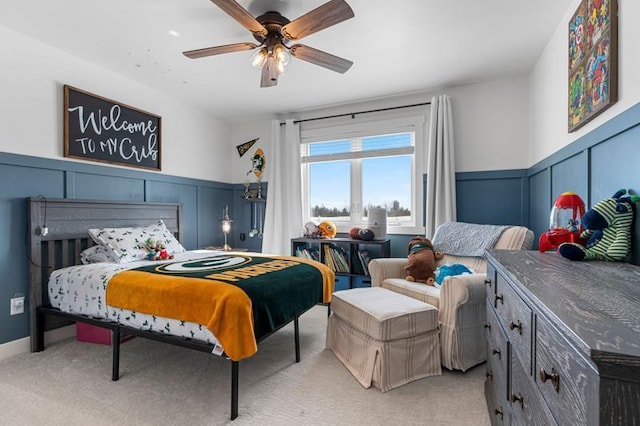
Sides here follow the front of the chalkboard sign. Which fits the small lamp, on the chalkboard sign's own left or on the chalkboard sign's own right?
on the chalkboard sign's own left

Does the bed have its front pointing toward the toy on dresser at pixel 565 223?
yes

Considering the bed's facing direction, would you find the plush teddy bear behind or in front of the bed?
in front

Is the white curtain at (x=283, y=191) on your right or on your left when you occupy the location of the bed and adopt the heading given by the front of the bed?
on your left

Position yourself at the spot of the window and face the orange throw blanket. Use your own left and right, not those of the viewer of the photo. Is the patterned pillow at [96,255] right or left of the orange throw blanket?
right

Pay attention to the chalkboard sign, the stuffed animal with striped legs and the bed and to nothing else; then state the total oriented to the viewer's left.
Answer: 1

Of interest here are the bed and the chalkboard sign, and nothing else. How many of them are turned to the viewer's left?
0

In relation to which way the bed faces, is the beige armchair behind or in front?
in front

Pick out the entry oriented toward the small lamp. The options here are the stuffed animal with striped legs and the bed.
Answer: the stuffed animal with striped legs

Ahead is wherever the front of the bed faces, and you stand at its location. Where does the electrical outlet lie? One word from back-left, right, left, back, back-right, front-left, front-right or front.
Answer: back

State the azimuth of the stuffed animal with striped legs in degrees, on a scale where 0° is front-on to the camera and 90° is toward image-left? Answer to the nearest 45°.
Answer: approximately 90°

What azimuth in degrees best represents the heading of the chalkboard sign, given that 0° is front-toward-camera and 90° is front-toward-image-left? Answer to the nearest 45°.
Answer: approximately 315°

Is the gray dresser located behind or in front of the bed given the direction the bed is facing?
in front
